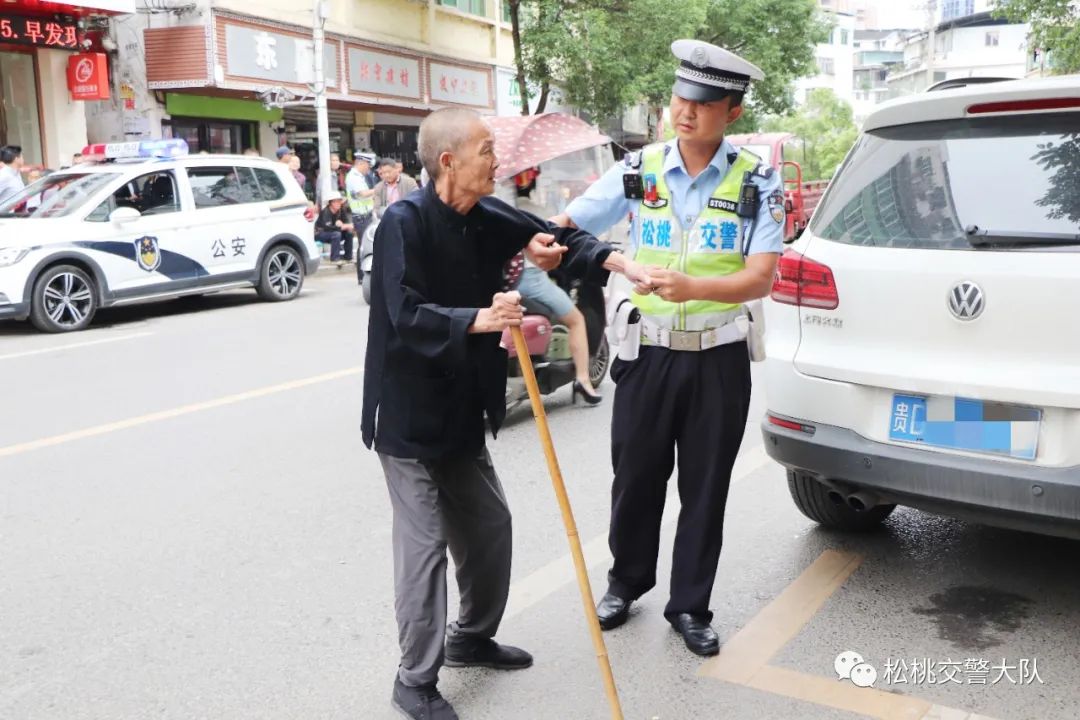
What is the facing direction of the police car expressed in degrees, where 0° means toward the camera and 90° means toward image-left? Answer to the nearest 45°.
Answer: approximately 45°

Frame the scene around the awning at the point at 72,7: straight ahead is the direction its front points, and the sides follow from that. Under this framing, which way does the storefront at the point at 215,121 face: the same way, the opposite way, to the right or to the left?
the same way

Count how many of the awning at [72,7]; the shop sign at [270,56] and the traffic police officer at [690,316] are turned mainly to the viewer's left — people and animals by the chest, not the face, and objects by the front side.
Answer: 0

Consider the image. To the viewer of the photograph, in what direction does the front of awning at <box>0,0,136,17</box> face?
facing the viewer and to the right of the viewer

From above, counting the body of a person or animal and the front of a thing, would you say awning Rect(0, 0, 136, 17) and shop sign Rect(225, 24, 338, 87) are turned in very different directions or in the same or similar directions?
same or similar directions

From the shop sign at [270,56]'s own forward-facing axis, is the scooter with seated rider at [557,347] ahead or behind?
ahead

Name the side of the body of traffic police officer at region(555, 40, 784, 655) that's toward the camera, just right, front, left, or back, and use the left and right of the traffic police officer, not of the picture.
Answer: front

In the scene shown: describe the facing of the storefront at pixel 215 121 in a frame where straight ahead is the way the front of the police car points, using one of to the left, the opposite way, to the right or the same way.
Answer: to the left

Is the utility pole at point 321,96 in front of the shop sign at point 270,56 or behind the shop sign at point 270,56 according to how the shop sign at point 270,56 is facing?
in front

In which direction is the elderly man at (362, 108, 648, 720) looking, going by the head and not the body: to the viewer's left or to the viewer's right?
to the viewer's right

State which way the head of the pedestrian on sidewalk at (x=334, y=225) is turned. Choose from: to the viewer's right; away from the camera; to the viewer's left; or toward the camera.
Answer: toward the camera

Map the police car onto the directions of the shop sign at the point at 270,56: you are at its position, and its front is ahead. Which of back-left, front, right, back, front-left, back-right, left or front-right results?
front-right

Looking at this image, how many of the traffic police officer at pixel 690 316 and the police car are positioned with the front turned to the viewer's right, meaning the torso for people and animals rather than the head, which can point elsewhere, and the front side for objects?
0

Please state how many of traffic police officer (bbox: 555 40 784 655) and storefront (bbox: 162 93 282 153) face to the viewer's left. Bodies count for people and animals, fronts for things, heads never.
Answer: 0

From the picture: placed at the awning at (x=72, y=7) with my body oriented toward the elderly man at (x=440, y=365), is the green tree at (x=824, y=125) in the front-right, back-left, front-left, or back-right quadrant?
back-left
